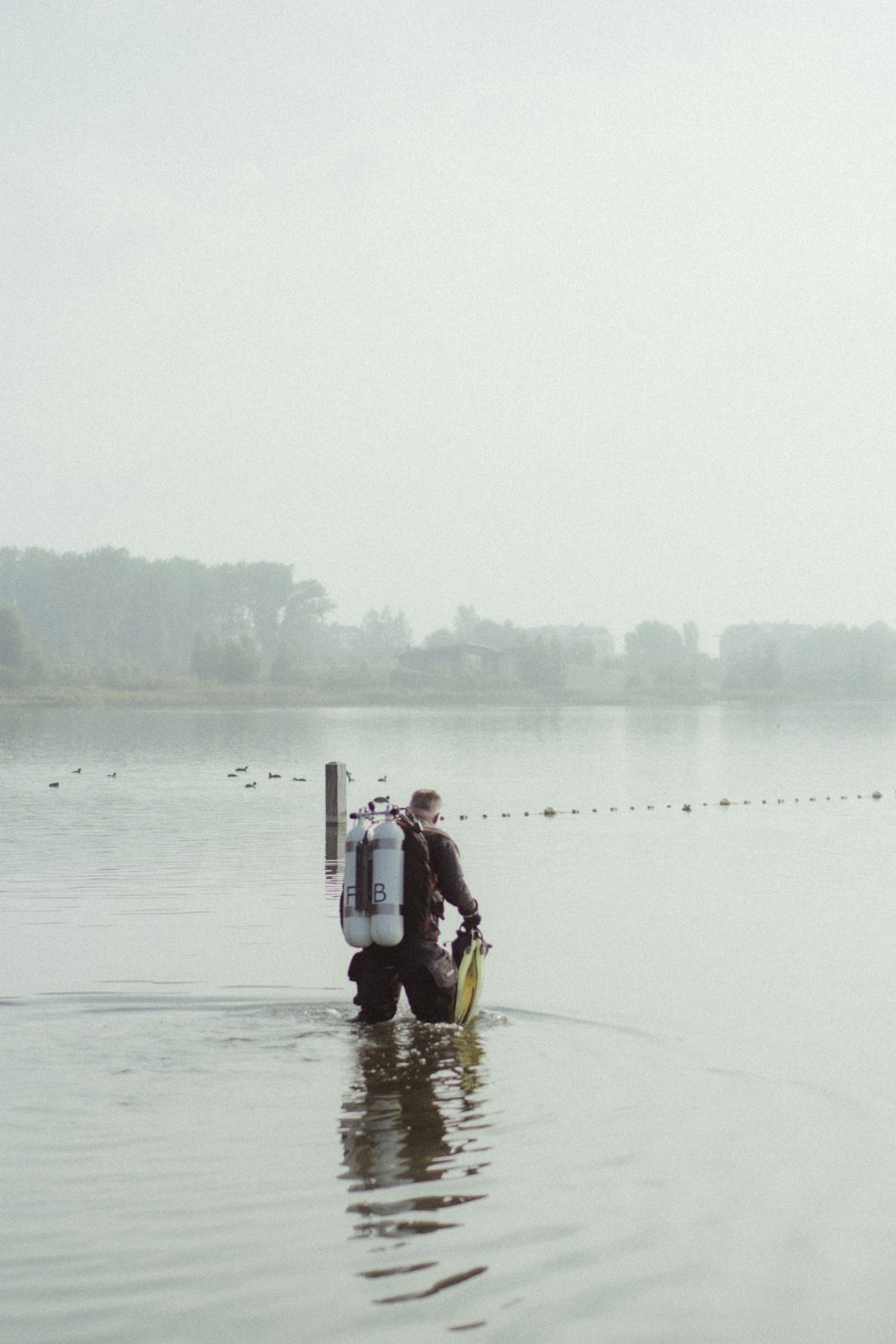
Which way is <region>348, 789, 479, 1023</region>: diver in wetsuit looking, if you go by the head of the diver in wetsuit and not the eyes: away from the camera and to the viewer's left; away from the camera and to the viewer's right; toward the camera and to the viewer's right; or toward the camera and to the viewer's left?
away from the camera and to the viewer's right

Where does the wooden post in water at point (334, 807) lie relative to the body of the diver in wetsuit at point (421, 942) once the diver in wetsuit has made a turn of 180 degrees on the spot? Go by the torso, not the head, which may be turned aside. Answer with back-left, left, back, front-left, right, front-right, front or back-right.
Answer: back-right

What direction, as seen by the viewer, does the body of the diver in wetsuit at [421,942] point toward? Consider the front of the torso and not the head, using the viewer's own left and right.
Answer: facing away from the viewer and to the right of the viewer
